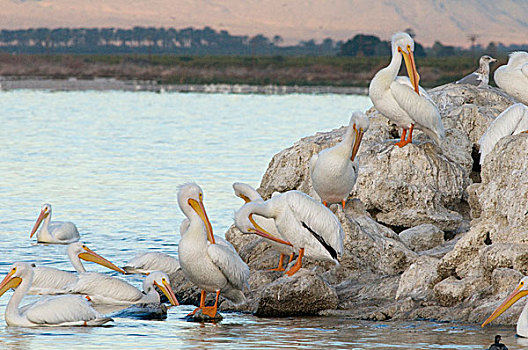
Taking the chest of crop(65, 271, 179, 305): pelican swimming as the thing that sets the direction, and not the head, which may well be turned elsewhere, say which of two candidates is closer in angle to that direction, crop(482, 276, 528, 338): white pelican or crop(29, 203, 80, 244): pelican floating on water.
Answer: the white pelican

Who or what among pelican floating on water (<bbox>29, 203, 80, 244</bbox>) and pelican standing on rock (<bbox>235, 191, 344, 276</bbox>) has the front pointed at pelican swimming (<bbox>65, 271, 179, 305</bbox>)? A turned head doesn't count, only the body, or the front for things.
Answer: the pelican standing on rock

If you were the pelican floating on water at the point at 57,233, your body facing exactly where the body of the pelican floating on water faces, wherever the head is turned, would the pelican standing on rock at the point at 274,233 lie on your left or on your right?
on your left

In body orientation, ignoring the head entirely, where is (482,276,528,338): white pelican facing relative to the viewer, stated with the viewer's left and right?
facing to the left of the viewer

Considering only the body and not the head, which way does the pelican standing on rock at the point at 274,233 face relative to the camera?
to the viewer's left

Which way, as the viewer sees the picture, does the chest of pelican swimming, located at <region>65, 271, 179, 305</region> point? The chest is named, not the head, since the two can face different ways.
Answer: to the viewer's right

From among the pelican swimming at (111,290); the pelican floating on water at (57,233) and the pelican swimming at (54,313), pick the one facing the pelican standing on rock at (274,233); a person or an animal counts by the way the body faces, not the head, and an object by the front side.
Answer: the pelican swimming at (111,290)

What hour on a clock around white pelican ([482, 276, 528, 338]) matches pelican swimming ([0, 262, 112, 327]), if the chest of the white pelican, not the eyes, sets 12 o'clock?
The pelican swimming is roughly at 12 o'clock from the white pelican.

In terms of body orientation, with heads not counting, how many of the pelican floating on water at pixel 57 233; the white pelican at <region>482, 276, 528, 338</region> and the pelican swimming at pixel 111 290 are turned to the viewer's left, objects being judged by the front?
2

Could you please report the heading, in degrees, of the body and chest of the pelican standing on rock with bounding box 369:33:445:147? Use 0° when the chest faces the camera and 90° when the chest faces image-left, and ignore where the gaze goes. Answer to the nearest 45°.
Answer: approximately 45°

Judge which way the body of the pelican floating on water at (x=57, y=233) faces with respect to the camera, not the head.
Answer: to the viewer's left

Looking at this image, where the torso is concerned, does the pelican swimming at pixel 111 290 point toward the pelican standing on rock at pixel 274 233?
yes

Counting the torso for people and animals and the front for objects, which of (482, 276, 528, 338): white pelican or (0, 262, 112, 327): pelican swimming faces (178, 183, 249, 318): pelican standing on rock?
the white pelican

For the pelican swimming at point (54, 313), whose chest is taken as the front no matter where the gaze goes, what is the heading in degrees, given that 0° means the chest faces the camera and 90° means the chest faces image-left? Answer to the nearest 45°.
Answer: approximately 90°

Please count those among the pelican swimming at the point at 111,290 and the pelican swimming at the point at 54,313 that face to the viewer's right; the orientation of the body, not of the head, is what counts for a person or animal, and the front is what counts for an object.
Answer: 1

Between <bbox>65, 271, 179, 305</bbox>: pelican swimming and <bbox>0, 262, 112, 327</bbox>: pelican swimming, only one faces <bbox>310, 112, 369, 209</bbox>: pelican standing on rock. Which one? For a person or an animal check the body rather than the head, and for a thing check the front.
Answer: <bbox>65, 271, 179, 305</bbox>: pelican swimming

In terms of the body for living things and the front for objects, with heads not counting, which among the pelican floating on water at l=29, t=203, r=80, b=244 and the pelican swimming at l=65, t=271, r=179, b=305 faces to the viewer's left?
the pelican floating on water

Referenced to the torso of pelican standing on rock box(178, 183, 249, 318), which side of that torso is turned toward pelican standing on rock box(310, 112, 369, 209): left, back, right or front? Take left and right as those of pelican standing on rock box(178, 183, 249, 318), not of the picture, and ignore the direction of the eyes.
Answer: back
